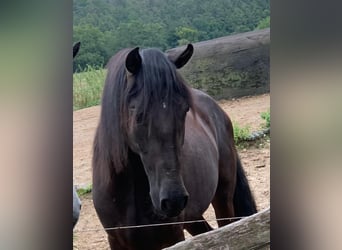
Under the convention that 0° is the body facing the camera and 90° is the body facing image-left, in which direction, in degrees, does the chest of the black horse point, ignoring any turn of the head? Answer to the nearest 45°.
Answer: approximately 45°
